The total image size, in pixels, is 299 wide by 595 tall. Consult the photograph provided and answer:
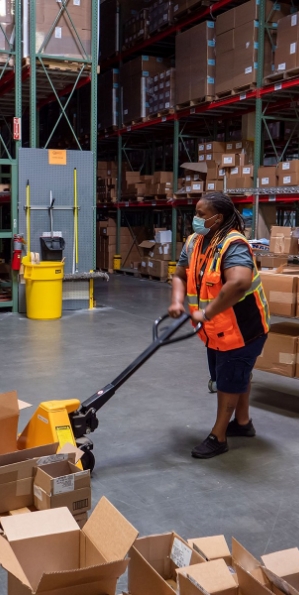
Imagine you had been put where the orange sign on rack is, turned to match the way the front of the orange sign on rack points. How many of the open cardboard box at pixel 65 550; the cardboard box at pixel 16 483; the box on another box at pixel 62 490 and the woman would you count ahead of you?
4

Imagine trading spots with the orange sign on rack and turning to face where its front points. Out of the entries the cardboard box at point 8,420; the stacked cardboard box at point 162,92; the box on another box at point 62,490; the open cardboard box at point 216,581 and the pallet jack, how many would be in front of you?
4

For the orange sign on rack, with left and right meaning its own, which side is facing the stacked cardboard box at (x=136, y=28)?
back

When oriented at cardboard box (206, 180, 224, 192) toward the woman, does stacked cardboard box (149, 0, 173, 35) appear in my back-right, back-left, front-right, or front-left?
back-right

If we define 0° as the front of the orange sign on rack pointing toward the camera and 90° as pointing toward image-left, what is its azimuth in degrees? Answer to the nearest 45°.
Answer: approximately 0°

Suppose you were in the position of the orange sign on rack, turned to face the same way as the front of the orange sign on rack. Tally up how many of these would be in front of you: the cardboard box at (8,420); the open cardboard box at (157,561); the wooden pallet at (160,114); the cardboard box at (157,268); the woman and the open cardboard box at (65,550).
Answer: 4

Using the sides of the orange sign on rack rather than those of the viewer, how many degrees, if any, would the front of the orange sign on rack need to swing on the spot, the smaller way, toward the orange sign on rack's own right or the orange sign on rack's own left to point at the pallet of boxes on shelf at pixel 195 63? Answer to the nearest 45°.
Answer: approximately 135° to the orange sign on rack's own left

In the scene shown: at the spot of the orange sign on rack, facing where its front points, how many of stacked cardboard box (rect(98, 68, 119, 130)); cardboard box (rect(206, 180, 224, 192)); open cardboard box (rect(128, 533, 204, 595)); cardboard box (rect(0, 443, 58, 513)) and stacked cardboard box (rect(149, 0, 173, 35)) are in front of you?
2

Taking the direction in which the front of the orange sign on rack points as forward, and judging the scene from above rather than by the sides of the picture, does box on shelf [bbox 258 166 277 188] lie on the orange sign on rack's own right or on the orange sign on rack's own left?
on the orange sign on rack's own left

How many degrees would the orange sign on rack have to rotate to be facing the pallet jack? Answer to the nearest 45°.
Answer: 0° — it already faces it

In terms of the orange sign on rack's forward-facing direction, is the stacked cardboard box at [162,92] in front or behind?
behind
